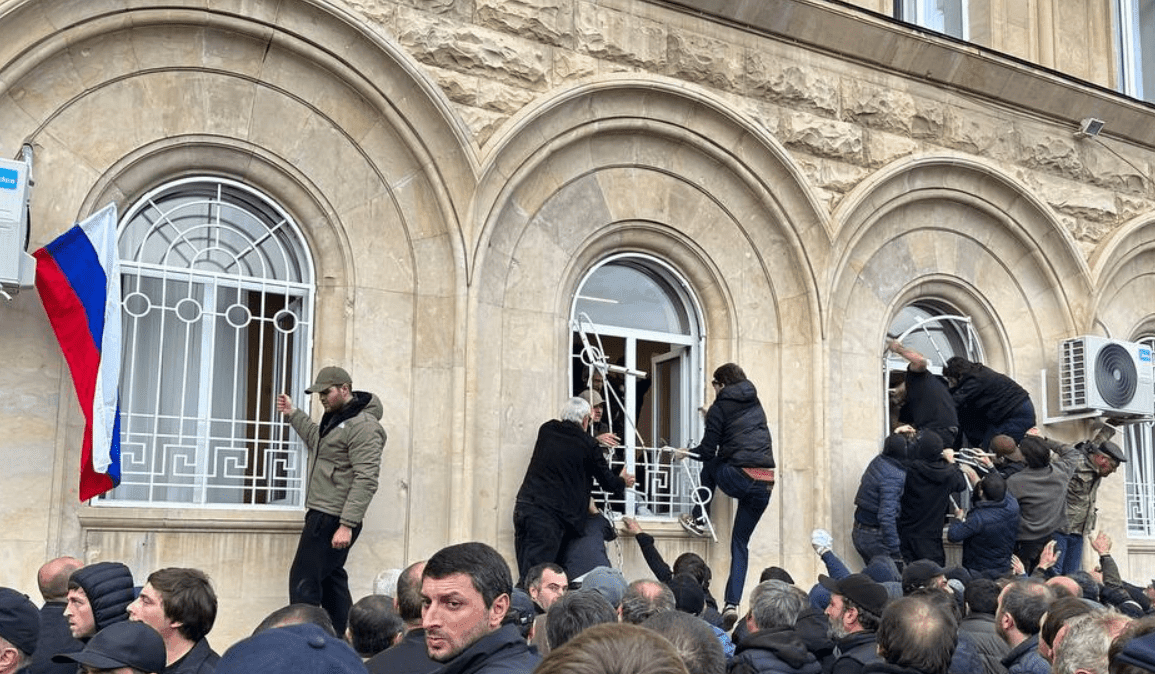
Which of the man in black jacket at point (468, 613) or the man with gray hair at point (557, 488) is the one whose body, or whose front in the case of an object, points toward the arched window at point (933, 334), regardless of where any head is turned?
the man with gray hair

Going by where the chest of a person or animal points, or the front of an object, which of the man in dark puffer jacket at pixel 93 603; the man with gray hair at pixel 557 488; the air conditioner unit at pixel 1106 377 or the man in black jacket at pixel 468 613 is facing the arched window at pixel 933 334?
the man with gray hair

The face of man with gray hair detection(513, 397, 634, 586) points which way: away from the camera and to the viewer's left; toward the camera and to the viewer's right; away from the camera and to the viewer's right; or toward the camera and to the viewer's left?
away from the camera and to the viewer's right

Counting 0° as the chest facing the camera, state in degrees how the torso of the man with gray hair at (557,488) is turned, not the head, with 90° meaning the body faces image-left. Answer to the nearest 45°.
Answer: approximately 225°

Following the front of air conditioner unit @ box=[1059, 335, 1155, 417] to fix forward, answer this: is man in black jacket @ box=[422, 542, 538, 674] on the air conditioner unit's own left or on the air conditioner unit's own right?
on the air conditioner unit's own right

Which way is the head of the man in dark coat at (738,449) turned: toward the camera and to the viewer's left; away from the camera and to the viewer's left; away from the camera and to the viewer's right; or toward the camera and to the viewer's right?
away from the camera and to the viewer's left

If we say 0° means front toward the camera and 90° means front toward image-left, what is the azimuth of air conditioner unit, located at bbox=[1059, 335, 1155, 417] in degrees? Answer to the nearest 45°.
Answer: approximately 315°

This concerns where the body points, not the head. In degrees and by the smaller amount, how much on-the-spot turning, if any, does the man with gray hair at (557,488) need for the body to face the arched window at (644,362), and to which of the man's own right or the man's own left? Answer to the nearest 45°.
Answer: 0° — they already face it
